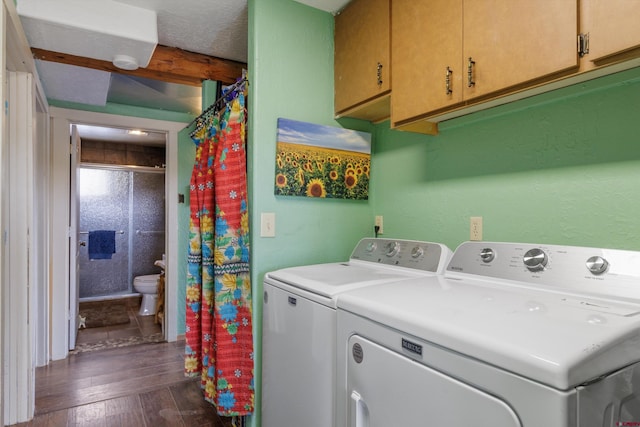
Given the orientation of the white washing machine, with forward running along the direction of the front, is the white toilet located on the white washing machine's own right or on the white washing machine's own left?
on the white washing machine's own right

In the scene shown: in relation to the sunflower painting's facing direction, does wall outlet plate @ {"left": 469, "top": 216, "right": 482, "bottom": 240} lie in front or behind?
in front

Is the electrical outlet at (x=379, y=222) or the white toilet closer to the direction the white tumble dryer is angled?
the white toilet

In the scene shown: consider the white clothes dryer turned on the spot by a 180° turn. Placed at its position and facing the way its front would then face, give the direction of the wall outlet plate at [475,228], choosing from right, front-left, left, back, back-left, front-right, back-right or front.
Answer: front-left

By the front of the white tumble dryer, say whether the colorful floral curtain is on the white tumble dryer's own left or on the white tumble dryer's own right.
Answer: on the white tumble dryer's own right

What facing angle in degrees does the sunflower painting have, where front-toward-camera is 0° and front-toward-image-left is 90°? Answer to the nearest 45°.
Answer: approximately 315°

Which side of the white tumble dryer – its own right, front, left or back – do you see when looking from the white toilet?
right

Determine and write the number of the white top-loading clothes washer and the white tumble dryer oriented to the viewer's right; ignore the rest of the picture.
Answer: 0

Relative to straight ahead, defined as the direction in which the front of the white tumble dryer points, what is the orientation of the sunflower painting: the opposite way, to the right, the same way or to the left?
to the left

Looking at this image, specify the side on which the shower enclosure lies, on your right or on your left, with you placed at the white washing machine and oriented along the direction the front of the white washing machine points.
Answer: on your right
